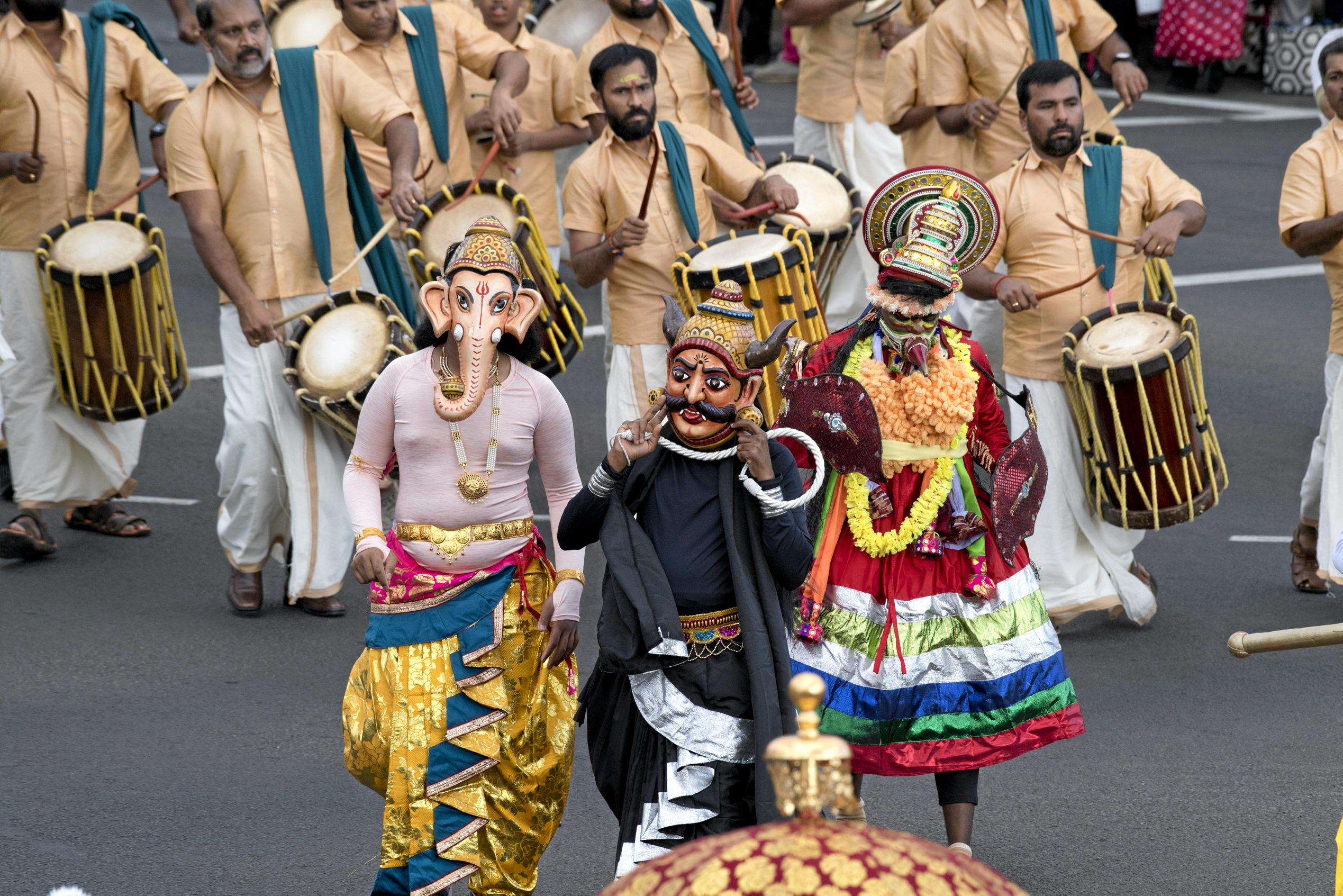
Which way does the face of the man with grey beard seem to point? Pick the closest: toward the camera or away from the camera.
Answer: toward the camera

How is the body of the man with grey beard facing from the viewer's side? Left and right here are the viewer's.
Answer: facing the viewer

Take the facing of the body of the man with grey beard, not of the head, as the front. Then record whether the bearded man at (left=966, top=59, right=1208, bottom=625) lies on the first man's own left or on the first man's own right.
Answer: on the first man's own left

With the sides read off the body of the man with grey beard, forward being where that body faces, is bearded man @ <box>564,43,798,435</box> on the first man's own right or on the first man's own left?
on the first man's own left

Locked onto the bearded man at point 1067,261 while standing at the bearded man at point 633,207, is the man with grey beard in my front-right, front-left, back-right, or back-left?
back-right
